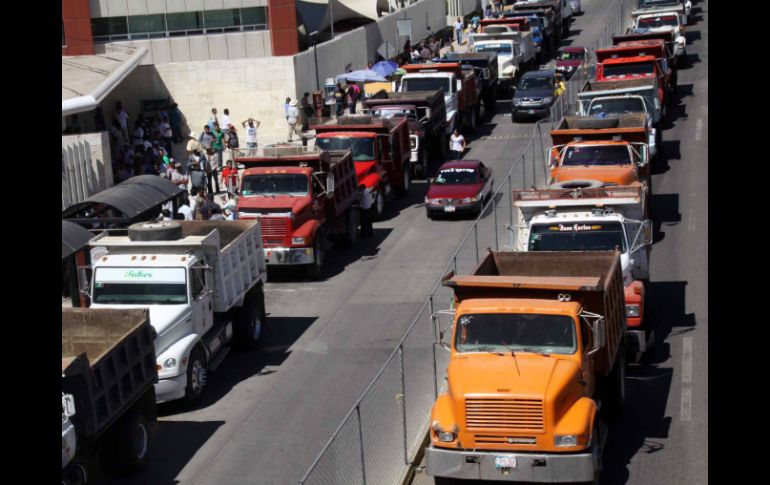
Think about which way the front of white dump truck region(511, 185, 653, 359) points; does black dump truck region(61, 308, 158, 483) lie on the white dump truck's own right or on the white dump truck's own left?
on the white dump truck's own right

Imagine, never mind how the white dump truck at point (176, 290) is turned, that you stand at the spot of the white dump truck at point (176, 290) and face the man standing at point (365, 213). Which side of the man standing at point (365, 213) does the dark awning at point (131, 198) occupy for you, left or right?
left

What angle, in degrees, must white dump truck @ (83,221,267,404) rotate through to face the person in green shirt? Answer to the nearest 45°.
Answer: approximately 135° to its right

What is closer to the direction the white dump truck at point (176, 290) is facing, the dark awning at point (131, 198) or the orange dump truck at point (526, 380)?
the orange dump truck
